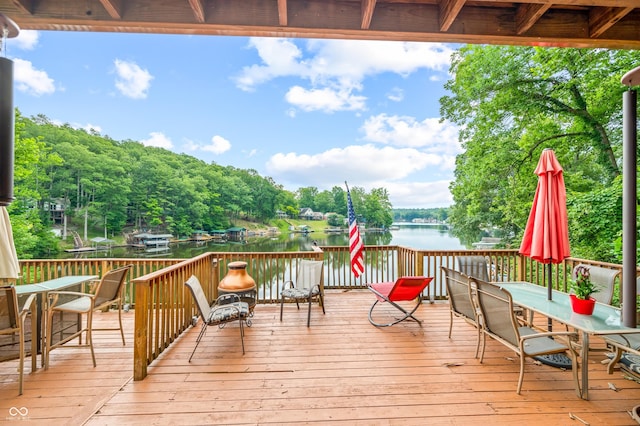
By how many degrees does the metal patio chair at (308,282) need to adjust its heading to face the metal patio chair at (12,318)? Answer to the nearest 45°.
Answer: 0° — it already faces it

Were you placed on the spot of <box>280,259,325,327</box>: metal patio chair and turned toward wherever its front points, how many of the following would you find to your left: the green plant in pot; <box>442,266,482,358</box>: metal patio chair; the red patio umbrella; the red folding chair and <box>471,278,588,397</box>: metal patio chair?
5

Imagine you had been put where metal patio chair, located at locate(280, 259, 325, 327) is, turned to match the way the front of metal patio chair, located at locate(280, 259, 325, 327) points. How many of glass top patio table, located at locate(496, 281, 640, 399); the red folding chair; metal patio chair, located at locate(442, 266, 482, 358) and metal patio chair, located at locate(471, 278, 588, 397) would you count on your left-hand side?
4

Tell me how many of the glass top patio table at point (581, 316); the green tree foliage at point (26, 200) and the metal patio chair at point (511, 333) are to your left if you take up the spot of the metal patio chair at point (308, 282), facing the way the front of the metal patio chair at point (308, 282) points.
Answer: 2

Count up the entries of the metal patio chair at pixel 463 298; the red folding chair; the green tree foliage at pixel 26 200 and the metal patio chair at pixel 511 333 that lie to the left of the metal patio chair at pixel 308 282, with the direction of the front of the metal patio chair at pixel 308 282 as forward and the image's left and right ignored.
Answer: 3

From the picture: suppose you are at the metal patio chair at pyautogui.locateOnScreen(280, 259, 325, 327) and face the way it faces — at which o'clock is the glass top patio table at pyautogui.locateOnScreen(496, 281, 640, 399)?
The glass top patio table is roughly at 9 o'clock from the metal patio chair.

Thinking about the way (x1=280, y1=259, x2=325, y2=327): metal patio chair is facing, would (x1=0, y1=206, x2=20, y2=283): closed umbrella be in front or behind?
in front

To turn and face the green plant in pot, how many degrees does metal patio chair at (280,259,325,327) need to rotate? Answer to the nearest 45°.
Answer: approximately 90° to its left

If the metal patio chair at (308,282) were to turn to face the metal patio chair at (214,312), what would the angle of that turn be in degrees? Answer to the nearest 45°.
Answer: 0° — it already faces it

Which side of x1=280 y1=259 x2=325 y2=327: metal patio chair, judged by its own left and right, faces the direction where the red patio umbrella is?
left

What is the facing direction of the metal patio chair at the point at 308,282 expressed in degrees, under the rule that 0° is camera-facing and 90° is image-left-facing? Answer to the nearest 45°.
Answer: approximately 45°
